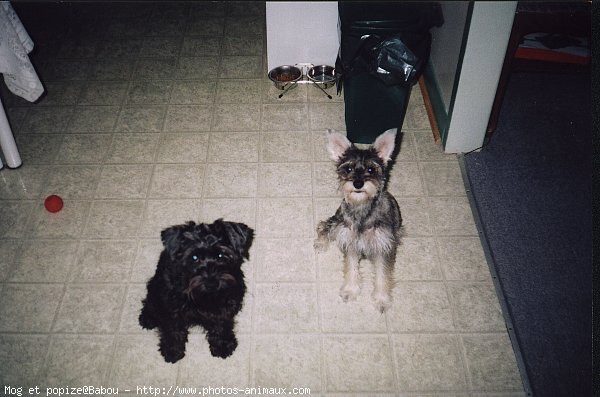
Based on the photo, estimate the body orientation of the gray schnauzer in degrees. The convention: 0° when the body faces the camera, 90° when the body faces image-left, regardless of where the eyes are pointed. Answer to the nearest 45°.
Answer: approximately 0°

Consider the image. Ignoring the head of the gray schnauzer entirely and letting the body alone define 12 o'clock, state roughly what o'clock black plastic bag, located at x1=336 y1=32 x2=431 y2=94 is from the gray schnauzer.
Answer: The black plastic bag is roughly at 6 o'clock from the gray schnauzer.

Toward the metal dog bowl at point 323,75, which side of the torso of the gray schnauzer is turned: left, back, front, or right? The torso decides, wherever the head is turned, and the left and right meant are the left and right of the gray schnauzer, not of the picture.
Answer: back

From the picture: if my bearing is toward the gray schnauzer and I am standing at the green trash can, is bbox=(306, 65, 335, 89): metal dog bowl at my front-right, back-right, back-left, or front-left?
back-right

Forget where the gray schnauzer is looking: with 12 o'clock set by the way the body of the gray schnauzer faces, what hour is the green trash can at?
The green trash can is roughly at 6 o'clock from the gray schnauzer.

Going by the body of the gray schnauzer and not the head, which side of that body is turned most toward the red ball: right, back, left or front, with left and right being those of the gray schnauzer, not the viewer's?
right

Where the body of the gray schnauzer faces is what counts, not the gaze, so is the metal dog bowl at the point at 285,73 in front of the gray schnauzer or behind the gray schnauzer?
behind

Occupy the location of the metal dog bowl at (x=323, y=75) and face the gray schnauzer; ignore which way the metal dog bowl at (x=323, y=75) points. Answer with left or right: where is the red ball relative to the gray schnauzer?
right

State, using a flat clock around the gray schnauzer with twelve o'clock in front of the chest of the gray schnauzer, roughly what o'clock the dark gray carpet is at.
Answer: The dark gray carpet is roughly at 8 o'clock from the gray schnauzer.

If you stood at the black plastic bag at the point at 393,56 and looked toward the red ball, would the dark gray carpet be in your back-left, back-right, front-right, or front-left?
back-left

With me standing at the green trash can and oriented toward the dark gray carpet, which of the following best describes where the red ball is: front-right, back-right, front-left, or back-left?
back-right
